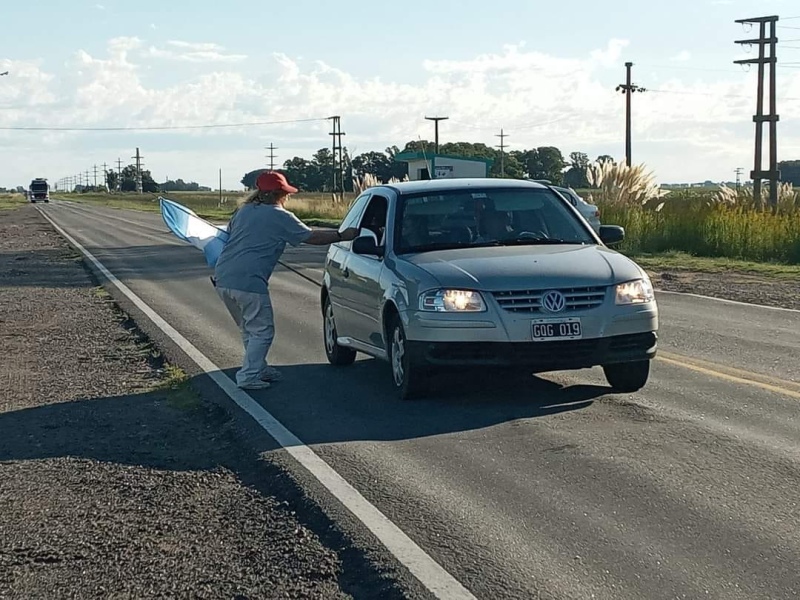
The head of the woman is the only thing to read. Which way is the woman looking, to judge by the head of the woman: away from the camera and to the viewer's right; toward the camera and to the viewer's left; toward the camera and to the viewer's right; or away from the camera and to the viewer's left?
away from the camera and to the viewer's right

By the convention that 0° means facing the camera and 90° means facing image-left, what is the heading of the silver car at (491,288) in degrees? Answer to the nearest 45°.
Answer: approximately 315°

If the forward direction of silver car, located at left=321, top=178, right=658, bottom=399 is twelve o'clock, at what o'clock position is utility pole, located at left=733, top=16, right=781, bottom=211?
The utility pole is roughly at 8 o'clock from the silver car.
